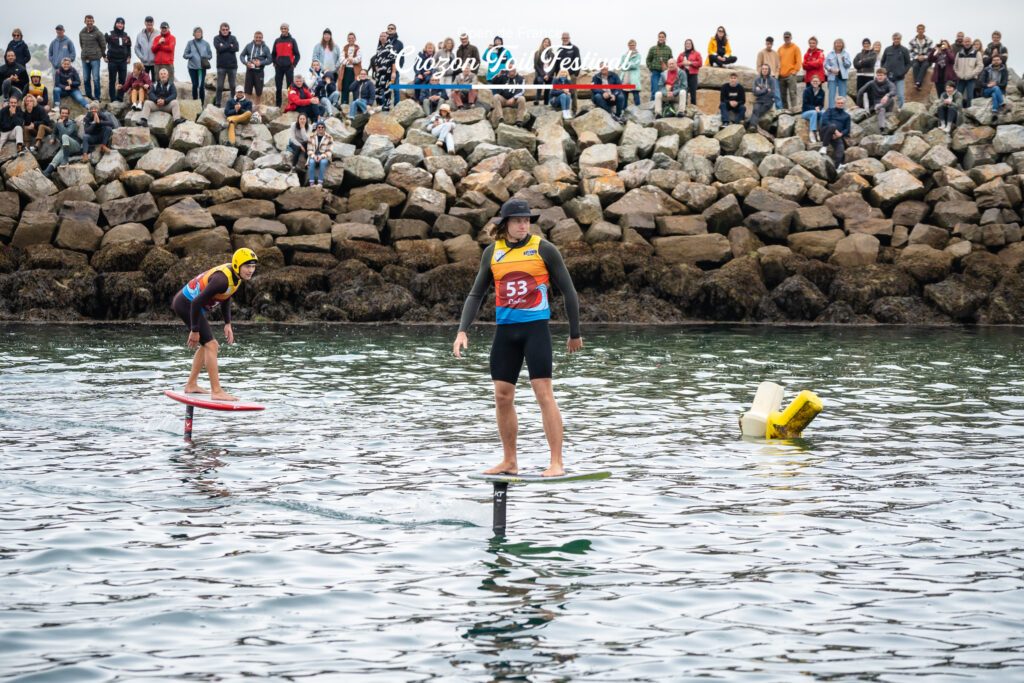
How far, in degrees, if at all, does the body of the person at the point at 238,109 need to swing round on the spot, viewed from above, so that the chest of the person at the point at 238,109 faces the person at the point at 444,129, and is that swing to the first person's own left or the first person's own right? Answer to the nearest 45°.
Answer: approximately 90° to the first person's own left

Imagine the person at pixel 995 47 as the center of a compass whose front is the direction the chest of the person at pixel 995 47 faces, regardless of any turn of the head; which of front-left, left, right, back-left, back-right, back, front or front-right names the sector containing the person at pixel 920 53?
right

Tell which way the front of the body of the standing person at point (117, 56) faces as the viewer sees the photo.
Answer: toward the camera

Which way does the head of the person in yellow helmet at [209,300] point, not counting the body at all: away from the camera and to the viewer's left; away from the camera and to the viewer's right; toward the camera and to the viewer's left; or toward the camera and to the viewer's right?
toward the camera and to the viewer's right

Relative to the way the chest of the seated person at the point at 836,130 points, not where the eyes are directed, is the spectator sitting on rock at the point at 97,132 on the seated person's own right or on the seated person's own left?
on the seated person's own right

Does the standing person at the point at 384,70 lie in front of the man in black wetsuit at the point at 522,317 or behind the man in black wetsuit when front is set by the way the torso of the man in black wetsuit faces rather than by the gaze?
behind

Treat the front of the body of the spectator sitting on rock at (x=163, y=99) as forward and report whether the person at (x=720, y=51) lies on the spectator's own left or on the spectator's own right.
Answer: on the spectator's own left

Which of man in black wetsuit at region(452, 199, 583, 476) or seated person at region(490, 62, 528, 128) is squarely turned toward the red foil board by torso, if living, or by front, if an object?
the seated person

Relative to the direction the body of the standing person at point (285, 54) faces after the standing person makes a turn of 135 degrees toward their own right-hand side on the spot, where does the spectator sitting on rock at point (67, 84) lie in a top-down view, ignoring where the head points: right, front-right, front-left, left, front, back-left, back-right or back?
front-left

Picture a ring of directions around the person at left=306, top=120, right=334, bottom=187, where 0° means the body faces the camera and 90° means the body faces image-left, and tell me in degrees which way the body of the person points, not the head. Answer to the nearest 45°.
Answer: approximately 0°

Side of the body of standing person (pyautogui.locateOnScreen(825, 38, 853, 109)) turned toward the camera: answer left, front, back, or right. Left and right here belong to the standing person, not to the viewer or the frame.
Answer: front

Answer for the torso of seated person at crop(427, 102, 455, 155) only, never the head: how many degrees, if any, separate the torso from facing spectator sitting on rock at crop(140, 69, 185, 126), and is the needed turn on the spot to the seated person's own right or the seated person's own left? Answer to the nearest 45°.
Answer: approximately 90° to the seated person's own right

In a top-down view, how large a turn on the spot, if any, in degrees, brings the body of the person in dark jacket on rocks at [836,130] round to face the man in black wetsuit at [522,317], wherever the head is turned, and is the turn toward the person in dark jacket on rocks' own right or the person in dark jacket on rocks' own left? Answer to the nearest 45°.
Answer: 0° — they already face them

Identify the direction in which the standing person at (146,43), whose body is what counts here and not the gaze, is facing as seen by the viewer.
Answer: toward the camera

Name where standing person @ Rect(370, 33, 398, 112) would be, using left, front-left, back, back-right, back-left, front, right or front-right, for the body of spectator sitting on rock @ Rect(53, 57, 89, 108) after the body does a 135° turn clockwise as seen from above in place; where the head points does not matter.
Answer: back-right
